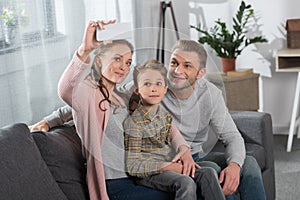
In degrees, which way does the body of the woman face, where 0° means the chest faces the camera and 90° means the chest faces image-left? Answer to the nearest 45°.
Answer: approximately 315°

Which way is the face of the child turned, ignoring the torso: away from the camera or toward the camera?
toward the camera

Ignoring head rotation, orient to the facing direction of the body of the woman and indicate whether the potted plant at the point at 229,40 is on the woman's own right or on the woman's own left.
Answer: on the woman's own left

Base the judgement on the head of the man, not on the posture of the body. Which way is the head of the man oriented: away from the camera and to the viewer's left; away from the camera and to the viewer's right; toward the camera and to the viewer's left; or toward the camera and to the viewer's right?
toward the camera and to the viewer's left

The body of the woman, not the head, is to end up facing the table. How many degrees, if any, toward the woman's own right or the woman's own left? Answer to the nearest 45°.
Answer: approximately 90° to the woman's own left

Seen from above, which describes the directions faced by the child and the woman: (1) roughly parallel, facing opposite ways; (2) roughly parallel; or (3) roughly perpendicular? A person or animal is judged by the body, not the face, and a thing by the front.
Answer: roughly parallel

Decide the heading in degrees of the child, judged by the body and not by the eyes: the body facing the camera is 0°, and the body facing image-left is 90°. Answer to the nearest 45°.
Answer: approximately 315°

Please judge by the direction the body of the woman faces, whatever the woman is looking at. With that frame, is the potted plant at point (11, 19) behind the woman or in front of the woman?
behind
